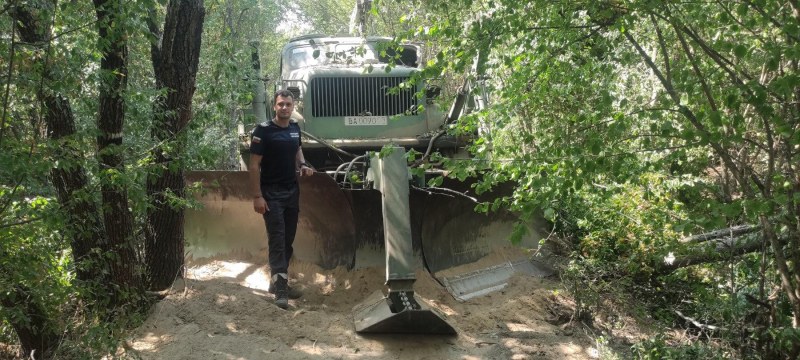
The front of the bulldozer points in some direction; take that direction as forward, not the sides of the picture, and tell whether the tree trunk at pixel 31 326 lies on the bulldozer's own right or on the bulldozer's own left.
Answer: on the bulldozer's own right

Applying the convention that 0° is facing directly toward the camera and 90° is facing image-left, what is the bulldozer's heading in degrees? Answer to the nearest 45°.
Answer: approximately 0°

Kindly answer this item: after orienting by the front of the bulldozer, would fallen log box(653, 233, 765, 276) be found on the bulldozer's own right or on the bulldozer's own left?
on the bulldozer's own left

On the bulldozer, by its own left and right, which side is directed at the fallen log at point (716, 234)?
left

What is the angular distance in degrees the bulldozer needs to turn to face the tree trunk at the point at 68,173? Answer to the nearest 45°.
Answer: approximately 45° to its right
